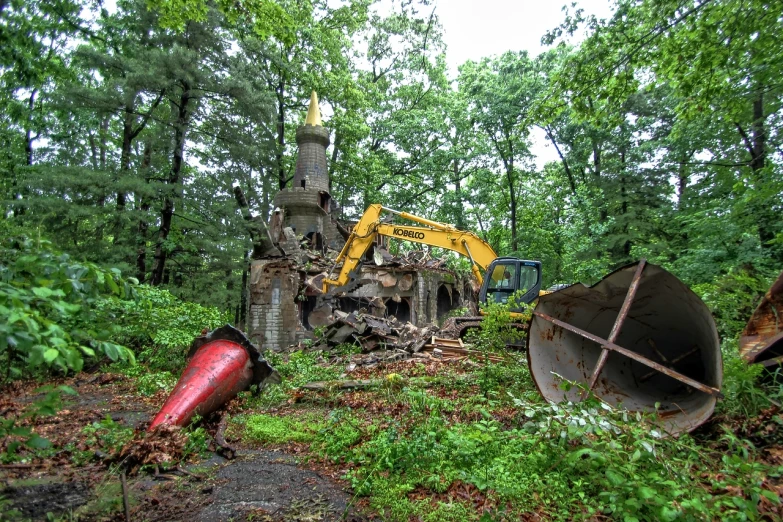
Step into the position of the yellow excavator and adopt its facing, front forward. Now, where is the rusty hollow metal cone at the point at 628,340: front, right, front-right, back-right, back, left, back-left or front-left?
left

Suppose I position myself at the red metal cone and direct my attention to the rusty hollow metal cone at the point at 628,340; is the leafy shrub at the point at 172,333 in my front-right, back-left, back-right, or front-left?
back-left

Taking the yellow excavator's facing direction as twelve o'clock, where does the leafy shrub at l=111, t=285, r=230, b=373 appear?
The leafy shrub is roughly at 11 o'clock from the yellow excavator.

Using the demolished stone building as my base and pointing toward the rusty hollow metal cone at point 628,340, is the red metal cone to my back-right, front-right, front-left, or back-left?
front-right

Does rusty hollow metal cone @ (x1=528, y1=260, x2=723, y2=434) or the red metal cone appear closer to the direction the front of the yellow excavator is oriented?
the red metal cone

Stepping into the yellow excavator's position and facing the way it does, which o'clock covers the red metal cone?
The red metal cone is roughly at 10 o'clock from the yellow excavator.

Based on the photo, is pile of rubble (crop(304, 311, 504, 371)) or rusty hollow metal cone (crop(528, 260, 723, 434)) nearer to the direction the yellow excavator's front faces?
the pile of rubble

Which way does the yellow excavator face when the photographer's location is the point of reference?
facing to the left of the viewer
